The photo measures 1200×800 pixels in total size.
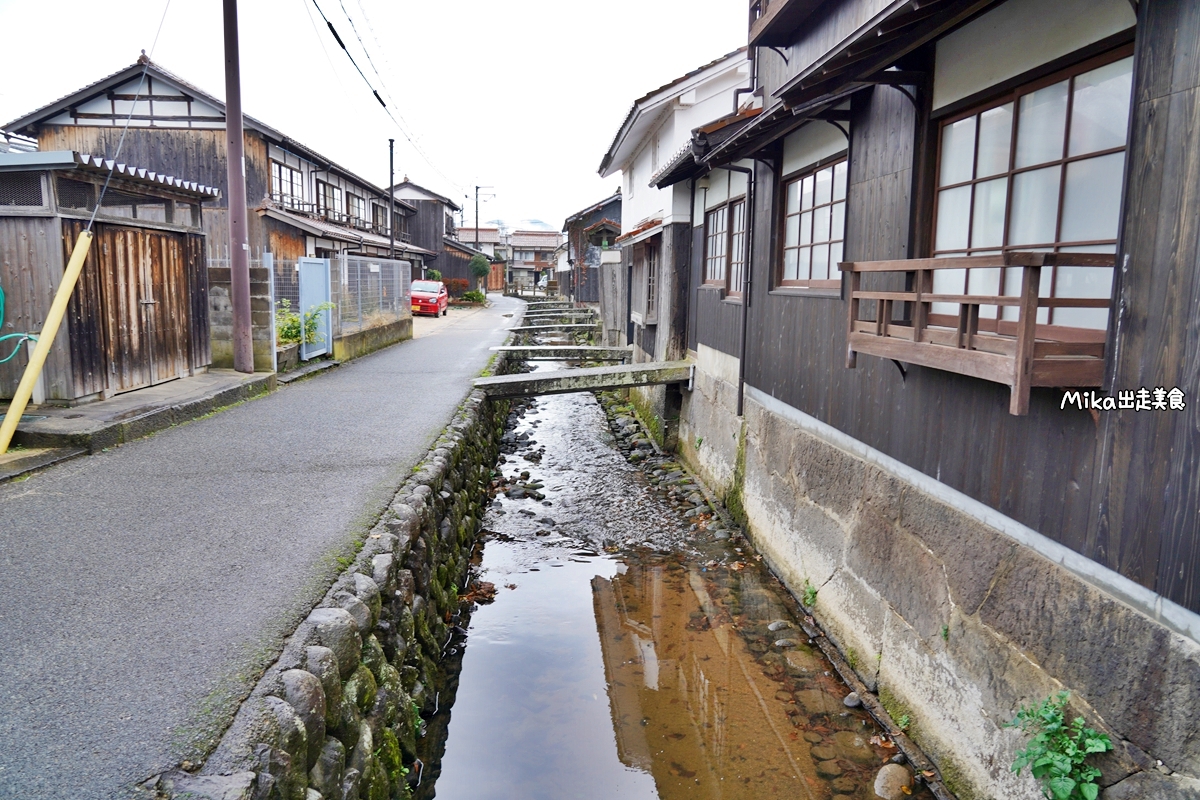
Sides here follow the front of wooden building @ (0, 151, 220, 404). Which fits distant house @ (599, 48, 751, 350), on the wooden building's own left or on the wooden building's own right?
on the wooden building's own left

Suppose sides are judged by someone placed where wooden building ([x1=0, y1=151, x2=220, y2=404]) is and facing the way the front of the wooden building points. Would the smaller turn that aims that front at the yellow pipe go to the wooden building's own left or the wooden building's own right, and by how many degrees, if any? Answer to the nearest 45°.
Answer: approximately 45° to the wooden building's own right

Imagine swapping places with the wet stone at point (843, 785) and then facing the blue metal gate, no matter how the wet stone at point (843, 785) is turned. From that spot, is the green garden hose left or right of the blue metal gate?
left

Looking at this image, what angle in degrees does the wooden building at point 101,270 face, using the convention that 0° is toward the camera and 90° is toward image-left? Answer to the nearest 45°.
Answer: approximately 315°

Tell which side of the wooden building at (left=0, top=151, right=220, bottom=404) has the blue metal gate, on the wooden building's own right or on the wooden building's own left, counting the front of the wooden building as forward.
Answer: on the wooden building's own left

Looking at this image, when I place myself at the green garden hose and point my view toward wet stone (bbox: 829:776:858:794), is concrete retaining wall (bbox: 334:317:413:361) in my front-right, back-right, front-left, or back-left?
back-left

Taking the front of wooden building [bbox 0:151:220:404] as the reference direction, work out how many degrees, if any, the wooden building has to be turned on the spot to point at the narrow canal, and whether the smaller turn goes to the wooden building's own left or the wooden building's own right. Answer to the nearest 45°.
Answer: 0° — it already faces it

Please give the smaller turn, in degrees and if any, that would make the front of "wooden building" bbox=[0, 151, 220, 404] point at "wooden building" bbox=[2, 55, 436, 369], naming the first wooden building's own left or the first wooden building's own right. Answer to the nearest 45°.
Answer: approximately 135° to the first wooden building's own left

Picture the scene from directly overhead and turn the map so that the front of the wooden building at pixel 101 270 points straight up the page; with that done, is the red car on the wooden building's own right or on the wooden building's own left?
on the wooden building's own left

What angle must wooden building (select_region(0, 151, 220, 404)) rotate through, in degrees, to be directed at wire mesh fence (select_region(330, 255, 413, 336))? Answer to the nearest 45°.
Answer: approximately 90° to its left

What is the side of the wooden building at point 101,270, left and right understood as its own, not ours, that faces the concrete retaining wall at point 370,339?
left

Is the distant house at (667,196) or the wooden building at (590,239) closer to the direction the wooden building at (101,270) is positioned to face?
the distant house

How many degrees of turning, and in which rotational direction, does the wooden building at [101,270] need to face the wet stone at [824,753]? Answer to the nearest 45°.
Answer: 0° — it already faces it

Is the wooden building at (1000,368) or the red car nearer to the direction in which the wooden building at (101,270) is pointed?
the wooden building
